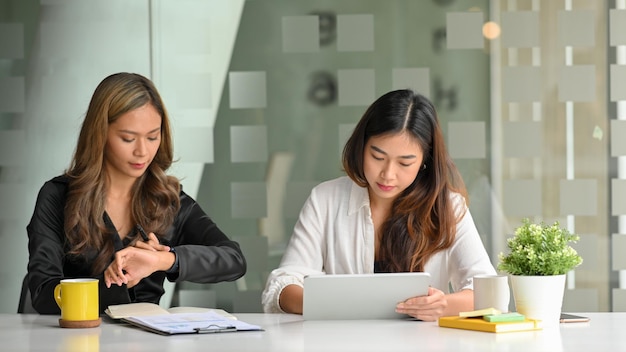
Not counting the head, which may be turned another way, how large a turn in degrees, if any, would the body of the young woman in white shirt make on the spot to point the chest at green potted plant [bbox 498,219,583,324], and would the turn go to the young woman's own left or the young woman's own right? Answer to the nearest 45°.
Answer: approximately 45° to the young woman's own left

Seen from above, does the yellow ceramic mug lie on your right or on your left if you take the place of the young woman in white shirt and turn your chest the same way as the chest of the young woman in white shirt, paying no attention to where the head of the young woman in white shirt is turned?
on your right

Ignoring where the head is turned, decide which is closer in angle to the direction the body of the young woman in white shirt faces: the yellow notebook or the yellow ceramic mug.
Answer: the yellow notebook

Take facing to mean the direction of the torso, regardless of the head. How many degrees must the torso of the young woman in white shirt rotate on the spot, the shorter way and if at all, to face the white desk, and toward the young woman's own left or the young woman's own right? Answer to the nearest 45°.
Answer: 0° — they already face it

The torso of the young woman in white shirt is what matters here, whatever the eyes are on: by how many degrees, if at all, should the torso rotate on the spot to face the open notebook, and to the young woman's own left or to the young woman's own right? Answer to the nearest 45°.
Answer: approximately 45° to the young woman's own right

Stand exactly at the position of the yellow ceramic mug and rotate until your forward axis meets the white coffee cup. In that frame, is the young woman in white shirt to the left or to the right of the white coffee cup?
left

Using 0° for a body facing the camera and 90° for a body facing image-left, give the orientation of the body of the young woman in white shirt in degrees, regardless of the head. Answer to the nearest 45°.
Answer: approximately 0°
